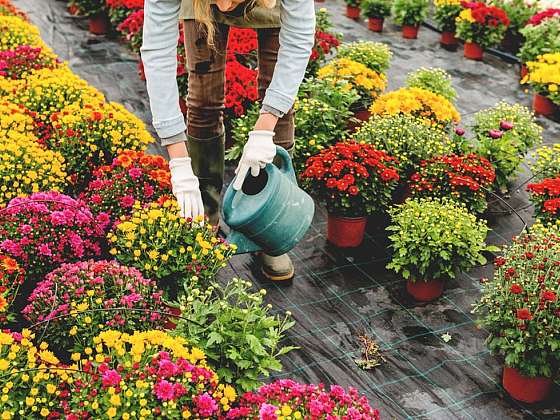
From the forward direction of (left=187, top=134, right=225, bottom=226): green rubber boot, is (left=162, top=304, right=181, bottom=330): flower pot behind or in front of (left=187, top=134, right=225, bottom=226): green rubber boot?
in front

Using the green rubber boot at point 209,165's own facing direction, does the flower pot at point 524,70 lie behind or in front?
behind

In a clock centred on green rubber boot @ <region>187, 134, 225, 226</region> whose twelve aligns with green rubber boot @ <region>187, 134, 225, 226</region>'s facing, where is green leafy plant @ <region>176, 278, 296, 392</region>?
The green leafy plant is roughly at 12 o'clock from the green rubber boot.

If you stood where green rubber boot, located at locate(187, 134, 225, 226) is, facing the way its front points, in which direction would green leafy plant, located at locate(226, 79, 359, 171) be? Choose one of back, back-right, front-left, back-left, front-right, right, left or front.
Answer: back-left

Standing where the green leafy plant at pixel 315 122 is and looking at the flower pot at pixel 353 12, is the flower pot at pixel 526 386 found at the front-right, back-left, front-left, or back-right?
back-right

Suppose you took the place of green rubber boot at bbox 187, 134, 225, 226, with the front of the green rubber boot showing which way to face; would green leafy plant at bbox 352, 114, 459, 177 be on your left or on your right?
on your left

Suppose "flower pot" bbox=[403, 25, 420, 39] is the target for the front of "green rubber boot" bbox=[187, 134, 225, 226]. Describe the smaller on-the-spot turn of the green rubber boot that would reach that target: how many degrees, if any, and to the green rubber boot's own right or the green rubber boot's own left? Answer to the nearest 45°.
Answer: approximately 135° to the green rubber boot's own left

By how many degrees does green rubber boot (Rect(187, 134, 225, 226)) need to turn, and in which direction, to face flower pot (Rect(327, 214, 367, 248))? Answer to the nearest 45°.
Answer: approximately 90° to its left

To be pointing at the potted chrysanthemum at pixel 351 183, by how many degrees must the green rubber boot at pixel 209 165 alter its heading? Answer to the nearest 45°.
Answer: approximately 90° to its left

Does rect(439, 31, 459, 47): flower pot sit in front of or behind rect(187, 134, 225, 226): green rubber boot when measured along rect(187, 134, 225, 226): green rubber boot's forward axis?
behind

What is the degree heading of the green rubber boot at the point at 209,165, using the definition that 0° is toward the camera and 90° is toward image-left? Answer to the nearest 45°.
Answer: approximately 0°

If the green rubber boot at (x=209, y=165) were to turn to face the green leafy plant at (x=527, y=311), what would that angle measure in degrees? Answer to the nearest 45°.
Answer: approximately 45° to its left
